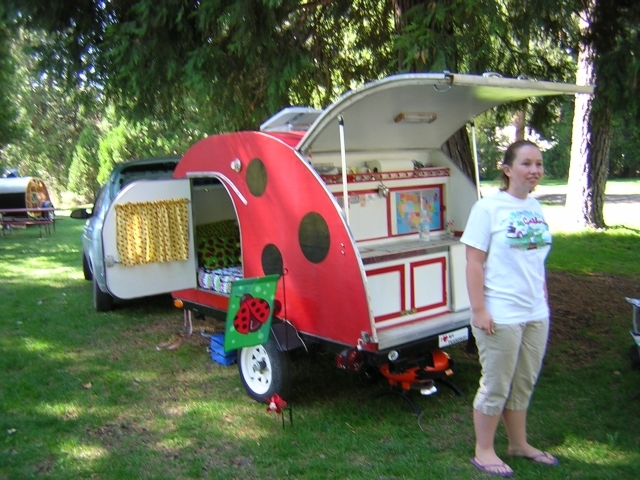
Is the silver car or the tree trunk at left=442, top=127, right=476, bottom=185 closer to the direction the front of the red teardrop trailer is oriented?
the silver car

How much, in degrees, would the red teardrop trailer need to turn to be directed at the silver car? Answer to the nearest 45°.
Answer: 0° — it already faces it

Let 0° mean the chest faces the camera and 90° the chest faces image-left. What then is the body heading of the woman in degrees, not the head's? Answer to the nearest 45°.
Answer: approximately 315°

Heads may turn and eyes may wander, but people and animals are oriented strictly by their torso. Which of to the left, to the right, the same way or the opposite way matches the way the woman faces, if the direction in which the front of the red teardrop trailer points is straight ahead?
the opposite way

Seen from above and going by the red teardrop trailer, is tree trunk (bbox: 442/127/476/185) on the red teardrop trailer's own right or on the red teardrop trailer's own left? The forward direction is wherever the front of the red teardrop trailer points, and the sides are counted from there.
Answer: on the red teardrop trailer's own right

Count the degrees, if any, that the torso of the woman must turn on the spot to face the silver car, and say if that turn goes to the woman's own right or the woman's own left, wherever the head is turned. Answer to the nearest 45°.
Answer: approximately 180°

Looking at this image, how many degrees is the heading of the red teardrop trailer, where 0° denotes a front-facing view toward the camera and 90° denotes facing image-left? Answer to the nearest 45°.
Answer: approximately 135°

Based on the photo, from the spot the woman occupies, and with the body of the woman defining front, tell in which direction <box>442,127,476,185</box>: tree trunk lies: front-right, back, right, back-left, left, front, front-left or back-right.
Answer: back-left

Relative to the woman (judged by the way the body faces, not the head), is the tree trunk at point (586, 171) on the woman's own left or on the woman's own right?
on the woman's own left

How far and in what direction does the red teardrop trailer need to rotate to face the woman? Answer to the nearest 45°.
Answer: approximately 180°

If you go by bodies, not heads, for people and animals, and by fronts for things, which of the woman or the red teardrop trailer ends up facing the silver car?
the red teardrop trailer
